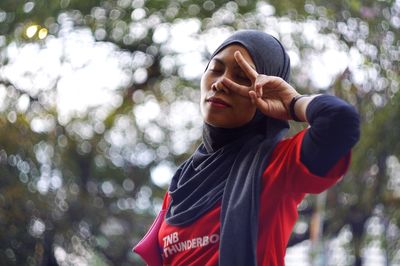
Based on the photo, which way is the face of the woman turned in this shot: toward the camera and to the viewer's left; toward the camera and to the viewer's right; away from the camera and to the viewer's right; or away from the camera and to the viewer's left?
toward the camera and to the viewer's left

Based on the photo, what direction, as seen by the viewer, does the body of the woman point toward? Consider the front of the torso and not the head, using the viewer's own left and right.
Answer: facing the viewer and to the left of the viewer
